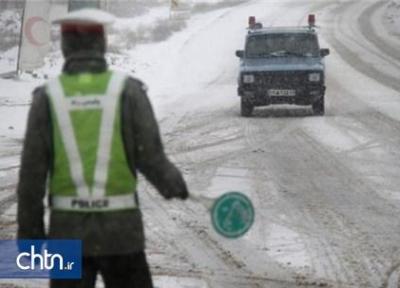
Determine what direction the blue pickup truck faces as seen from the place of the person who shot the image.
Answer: facing the viewer

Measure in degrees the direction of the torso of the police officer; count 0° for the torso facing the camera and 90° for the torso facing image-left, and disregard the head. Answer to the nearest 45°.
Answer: approximately 180°

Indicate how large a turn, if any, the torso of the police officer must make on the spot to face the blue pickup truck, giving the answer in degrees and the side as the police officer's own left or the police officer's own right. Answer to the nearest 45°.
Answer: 0° — they already face it

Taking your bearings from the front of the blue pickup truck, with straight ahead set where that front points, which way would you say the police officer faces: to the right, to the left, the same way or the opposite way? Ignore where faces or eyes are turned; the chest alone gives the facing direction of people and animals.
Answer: the opposite way

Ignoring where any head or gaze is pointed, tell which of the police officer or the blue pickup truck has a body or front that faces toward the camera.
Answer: the blue pickup truck

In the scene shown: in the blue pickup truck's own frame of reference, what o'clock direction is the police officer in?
The police officer is roughly at 12 o'clock from the blue pickup truck.

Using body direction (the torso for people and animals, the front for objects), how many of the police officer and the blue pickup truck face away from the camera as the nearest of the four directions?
1
